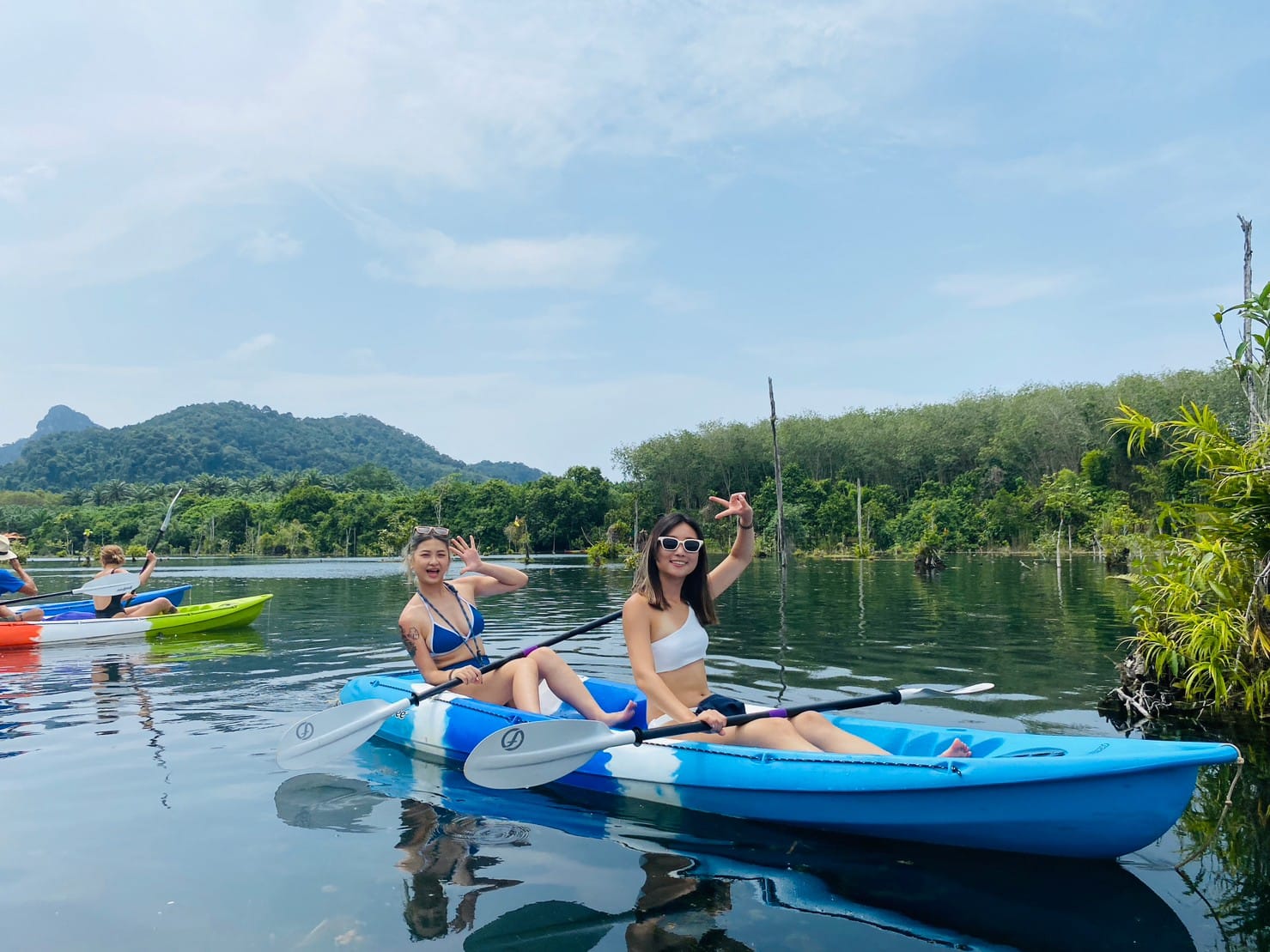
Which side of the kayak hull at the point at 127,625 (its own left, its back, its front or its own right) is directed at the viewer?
right

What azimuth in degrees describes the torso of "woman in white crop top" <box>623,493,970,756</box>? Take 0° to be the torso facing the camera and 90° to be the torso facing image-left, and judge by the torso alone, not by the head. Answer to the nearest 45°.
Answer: approximately 315°

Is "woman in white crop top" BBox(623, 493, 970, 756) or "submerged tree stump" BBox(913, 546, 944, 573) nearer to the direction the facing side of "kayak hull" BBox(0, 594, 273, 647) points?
the submerged tree stump

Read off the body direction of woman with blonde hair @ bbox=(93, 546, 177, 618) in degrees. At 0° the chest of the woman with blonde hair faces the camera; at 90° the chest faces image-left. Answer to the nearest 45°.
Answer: approximately 225°

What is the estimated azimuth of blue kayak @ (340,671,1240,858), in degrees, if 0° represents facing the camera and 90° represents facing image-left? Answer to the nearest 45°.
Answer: approximately 315°

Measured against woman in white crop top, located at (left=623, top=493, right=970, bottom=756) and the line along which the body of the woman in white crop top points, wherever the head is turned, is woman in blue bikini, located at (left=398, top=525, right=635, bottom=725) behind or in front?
behind

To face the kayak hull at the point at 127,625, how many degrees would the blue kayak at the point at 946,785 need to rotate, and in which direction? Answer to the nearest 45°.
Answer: approximately 180°
